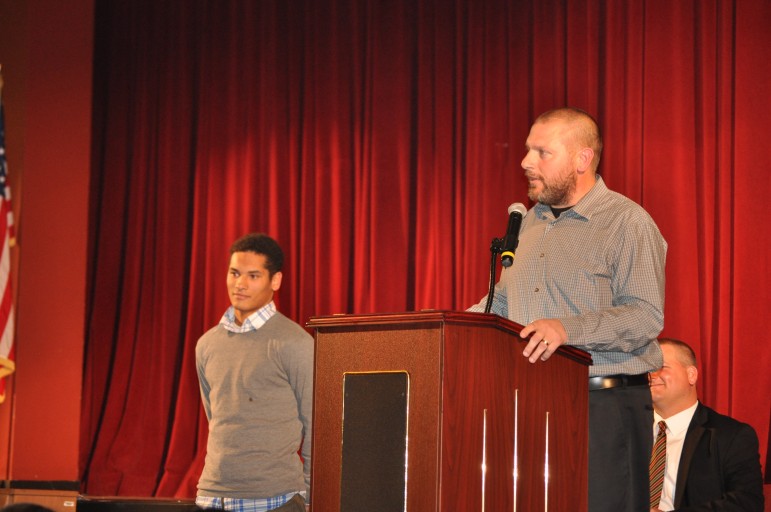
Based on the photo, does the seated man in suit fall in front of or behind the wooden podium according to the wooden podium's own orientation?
behind

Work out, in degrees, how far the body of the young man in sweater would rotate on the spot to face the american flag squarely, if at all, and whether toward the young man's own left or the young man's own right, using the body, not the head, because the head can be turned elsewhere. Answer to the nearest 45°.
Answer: approximately 90° to the young man's own right

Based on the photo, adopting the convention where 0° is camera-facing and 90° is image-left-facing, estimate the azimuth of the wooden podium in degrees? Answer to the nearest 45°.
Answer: approximately 45°

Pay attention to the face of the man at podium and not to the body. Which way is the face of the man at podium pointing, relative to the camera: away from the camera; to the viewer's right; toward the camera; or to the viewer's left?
to the viewer's left

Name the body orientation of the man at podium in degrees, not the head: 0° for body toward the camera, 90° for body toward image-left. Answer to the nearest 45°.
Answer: approximately 45°

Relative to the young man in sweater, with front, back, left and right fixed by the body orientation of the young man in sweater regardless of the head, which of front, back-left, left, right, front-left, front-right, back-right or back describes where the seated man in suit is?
back-left
